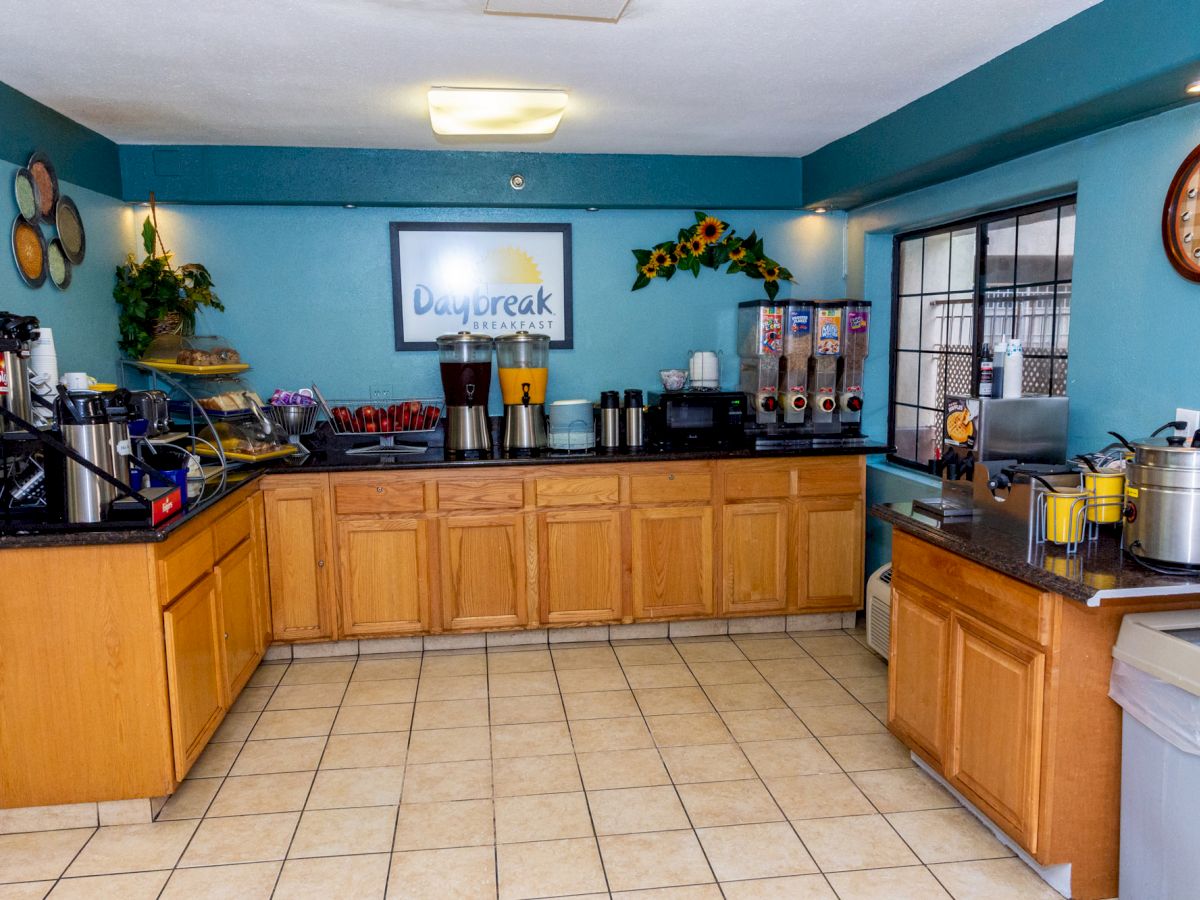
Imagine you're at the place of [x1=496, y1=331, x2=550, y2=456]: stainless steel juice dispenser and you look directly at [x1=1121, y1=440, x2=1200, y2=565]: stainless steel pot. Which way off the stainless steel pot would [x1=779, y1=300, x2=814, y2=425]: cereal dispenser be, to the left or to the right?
left

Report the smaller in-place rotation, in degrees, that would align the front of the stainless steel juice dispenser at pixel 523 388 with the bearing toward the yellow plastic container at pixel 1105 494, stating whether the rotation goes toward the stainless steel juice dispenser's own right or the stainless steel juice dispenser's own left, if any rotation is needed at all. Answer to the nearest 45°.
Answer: approximately 45° to the stainless steel juice dispenser's own left

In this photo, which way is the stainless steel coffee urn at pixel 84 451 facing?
to the viewer's right

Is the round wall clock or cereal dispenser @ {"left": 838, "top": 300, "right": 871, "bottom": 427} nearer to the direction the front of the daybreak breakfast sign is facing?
the round wall clock

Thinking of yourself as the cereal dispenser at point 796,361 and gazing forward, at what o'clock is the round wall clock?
The round wall clock is roughly at 11 o'clock from the cereal dispenser.

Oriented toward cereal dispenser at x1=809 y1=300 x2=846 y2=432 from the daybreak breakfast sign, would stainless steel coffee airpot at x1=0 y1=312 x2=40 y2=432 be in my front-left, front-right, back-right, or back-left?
back-right

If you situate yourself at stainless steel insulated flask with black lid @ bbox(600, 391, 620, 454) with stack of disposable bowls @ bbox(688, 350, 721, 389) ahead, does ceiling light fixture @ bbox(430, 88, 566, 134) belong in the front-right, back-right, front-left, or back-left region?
back-right

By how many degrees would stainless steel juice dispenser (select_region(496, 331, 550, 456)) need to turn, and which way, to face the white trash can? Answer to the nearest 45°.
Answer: approximately 45° to its left

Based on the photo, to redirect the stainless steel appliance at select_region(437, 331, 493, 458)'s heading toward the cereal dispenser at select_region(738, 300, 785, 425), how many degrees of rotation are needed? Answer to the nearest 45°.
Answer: approximately 90° to its left
